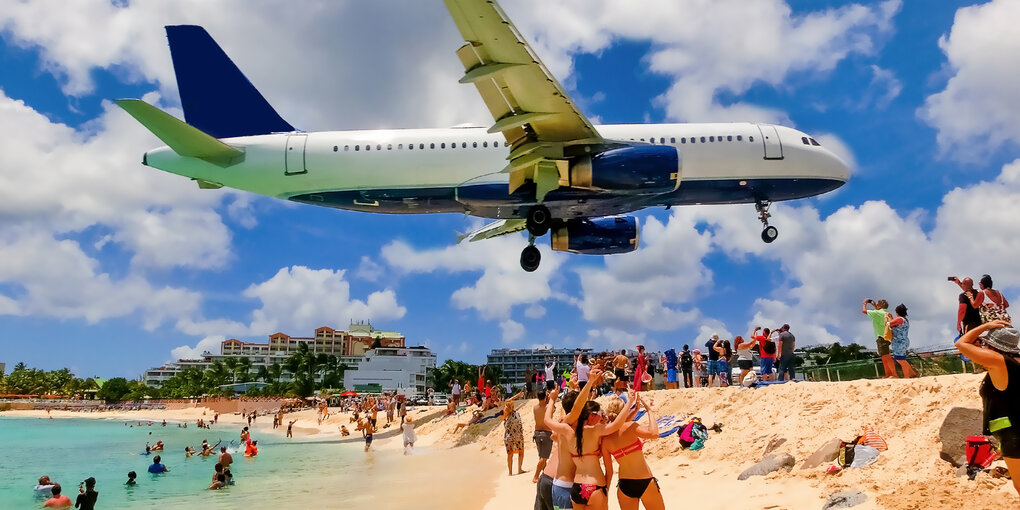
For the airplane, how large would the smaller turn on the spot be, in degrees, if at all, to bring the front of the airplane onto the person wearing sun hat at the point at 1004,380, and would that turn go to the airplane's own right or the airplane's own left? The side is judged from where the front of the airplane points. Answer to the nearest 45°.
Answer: approximately 90° to the airplane's own right

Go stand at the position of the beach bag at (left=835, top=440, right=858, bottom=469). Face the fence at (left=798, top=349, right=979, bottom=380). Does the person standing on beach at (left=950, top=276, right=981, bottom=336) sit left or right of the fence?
right

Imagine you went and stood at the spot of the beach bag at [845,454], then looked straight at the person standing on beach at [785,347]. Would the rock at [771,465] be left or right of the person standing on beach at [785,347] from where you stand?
left

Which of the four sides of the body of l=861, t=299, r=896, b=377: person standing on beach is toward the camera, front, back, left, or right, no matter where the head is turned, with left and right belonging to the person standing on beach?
left

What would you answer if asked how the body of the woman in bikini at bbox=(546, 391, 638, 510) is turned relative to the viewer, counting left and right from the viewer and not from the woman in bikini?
facing away from the viewer

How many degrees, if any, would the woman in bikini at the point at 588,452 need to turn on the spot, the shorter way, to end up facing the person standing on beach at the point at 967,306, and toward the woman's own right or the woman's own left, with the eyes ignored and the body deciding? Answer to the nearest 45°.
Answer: approximately 45° to the woman's own right

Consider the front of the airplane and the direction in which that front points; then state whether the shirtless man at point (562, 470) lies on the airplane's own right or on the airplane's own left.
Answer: on the airplane's own right

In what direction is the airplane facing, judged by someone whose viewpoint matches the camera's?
facing to the right of the viewer

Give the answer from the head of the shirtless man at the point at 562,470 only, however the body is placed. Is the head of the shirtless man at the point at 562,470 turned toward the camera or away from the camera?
away from the camera

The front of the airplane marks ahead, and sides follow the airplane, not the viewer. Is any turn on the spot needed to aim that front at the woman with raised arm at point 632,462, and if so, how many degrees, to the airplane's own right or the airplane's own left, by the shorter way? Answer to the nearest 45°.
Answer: approximately 90° to the airplane's own right

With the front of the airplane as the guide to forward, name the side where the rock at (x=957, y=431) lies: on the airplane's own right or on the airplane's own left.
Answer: on the airplane's own right
